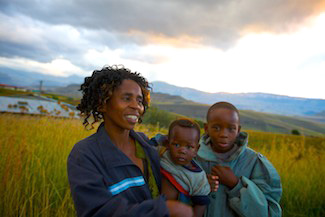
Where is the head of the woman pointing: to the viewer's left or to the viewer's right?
to the viewer's right

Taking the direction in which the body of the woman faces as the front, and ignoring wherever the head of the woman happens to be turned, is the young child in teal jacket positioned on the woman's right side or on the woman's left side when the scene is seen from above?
on the woman's left side

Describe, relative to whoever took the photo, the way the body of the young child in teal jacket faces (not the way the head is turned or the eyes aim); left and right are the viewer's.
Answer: facing the viewer and to the left of the viewer

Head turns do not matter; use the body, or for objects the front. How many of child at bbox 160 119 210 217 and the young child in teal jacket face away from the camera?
0

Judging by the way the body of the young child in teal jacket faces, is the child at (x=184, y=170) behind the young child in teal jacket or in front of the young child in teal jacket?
in front

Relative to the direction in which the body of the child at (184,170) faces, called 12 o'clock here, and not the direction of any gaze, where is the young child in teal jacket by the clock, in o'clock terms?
The young child in teal jacket is roughly at 8 o'clock from the child.

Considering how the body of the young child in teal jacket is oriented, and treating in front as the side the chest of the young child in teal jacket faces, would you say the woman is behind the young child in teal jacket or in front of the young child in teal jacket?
in front

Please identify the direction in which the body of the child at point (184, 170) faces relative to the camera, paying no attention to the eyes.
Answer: toward the camera
